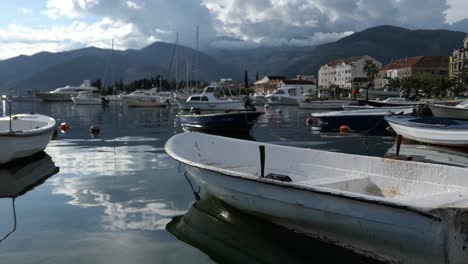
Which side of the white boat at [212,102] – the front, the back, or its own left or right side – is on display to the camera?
left

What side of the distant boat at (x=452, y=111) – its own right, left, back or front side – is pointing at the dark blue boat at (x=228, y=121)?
front

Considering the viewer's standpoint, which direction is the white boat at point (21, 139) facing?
facing to the right of the viewer

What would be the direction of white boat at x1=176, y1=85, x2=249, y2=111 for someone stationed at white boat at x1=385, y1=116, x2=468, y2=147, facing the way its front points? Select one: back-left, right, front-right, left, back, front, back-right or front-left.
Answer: front-right

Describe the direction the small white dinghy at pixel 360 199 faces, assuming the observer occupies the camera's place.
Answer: facing away from the viewer and to the left of the viewer

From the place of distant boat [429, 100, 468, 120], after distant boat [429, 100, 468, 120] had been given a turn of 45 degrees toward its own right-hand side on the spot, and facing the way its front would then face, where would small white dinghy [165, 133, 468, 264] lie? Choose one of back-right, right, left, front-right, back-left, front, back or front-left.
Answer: back-left

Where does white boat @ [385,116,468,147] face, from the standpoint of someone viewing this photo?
facing to the left of the viewer

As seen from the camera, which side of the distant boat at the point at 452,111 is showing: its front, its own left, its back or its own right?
left
